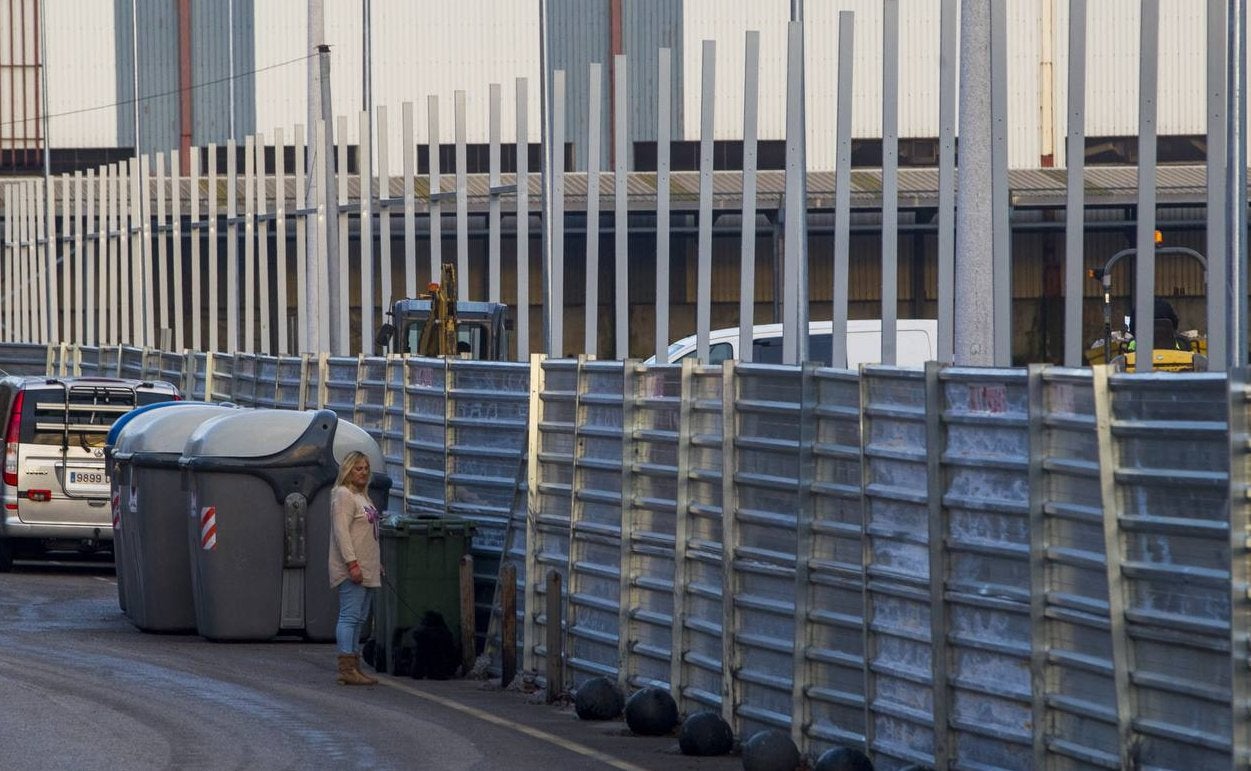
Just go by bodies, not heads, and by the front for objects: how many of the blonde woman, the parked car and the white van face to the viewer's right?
1

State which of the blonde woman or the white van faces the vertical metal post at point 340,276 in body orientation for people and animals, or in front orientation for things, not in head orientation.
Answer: the white van

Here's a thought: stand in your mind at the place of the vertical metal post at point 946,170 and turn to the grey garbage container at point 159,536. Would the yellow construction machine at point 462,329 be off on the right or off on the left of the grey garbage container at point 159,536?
right

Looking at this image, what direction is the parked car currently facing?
away from the camera

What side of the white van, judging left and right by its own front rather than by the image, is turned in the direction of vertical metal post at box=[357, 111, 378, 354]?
front

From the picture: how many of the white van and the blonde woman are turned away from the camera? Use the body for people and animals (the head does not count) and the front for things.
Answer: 0

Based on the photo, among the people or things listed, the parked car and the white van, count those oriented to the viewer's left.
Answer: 1

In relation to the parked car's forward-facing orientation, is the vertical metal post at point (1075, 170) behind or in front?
behind

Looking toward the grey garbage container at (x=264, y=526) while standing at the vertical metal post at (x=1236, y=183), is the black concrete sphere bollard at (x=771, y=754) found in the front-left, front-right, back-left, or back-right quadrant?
front-left

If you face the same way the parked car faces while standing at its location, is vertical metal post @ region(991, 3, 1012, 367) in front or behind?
behind

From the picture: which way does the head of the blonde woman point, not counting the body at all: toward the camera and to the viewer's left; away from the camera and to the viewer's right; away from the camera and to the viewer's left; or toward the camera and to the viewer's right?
toward the camera and to the viewer's right

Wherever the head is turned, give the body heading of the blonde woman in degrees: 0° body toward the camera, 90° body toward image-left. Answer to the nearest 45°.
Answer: approximately 270°
